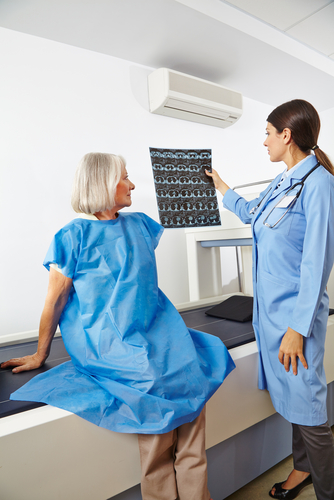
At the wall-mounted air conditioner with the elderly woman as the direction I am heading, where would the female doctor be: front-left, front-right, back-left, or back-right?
front-left

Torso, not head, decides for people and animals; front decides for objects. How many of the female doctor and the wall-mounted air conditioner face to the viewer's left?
1

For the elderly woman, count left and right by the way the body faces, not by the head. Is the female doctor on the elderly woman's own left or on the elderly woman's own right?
on the elderly woman's own left

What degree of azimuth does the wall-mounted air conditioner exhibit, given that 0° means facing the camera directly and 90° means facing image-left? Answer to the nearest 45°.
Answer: approximately 315°

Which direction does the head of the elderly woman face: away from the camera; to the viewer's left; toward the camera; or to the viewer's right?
to the viewer's right

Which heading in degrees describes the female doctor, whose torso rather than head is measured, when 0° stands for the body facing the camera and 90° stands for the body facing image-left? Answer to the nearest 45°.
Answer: approximately 90°

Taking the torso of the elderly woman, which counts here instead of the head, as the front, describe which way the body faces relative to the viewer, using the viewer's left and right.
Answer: facing the viewer and to the right of the viewer

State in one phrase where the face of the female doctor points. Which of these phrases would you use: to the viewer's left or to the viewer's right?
to the viewer's left

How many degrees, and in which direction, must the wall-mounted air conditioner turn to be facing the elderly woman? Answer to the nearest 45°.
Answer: approximately 45° to its right

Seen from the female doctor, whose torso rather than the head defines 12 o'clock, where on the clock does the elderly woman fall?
The elderly woman is roughly at 11 o'clock from the female doctor.

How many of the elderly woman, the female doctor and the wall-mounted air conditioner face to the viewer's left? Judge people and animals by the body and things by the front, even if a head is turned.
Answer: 1

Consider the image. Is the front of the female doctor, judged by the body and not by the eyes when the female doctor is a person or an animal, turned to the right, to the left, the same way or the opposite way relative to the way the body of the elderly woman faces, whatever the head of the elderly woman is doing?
the opposite way
